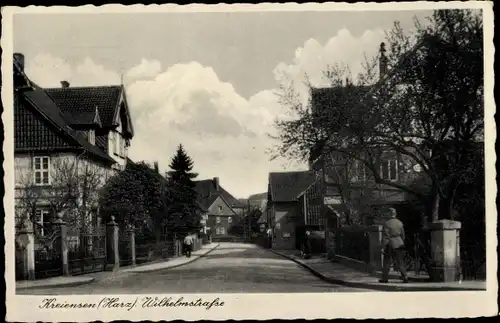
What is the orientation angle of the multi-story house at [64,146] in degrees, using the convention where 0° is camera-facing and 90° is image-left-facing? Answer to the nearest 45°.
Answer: approximately 270°

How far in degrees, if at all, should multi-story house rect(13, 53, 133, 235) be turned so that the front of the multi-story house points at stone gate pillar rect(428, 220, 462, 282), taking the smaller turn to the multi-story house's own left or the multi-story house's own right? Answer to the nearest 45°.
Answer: approximately 45° to the multi-story house's own right

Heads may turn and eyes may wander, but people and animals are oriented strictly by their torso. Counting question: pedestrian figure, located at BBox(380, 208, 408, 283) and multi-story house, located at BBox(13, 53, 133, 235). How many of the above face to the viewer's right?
1

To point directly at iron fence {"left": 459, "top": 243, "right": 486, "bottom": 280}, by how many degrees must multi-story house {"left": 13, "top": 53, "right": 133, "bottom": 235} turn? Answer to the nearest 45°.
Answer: approximately 45° to its right
